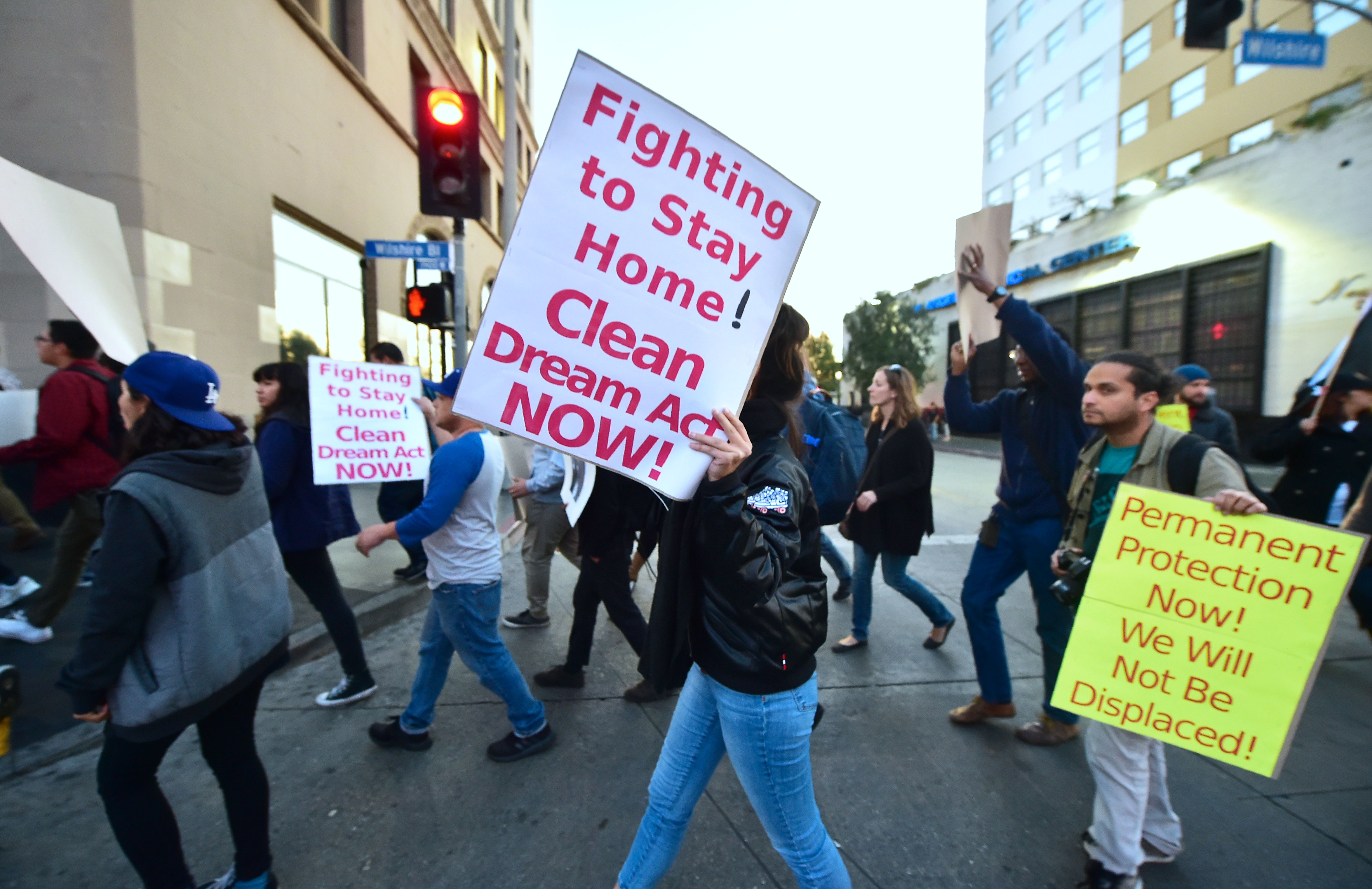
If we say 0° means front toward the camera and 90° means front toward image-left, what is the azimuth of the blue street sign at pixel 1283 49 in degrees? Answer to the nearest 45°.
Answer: approximately 0°

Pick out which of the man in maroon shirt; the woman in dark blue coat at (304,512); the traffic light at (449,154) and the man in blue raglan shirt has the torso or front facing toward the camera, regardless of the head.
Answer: the traffic light

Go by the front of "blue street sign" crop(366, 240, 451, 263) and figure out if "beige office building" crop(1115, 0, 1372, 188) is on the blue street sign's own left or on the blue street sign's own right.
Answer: on the blue street sign's own left

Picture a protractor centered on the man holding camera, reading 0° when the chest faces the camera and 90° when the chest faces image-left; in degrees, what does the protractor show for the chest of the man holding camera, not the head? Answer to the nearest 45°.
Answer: approximately 45°

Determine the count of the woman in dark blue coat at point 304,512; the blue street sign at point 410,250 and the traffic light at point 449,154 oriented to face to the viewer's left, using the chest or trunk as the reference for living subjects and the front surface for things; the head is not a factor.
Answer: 1

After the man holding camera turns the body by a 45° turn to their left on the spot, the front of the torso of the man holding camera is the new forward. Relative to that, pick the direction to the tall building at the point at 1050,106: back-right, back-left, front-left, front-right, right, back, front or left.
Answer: back

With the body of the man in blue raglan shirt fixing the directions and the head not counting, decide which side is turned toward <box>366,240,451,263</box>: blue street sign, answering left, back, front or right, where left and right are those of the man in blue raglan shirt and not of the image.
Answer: right

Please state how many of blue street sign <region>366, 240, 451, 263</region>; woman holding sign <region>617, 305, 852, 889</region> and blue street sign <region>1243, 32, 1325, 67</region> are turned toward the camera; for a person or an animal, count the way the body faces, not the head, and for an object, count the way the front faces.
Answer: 2

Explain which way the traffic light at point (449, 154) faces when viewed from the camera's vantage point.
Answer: facing the viewer

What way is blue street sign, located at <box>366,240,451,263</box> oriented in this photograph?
toward the camera

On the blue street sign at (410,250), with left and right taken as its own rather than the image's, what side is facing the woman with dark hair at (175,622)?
front

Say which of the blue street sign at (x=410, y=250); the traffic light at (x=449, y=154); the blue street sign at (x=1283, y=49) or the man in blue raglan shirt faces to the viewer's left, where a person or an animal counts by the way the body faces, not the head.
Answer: the man in blue raglan shirt

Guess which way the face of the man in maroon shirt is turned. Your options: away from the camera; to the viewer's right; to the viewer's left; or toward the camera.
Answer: to the viewer's left

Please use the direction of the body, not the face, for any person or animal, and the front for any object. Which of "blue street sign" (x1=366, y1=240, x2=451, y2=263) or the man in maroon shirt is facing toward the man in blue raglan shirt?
the blue street sign

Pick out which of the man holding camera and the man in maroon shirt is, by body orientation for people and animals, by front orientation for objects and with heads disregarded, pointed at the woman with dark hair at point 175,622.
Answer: the man holding camera

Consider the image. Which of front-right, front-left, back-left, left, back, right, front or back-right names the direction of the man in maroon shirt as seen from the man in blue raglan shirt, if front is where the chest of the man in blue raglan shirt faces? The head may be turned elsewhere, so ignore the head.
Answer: front-right

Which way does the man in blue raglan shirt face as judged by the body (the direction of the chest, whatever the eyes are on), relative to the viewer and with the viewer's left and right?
facing to the left of the viewer

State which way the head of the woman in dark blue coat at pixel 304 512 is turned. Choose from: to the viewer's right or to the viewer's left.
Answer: to the viewer's left
